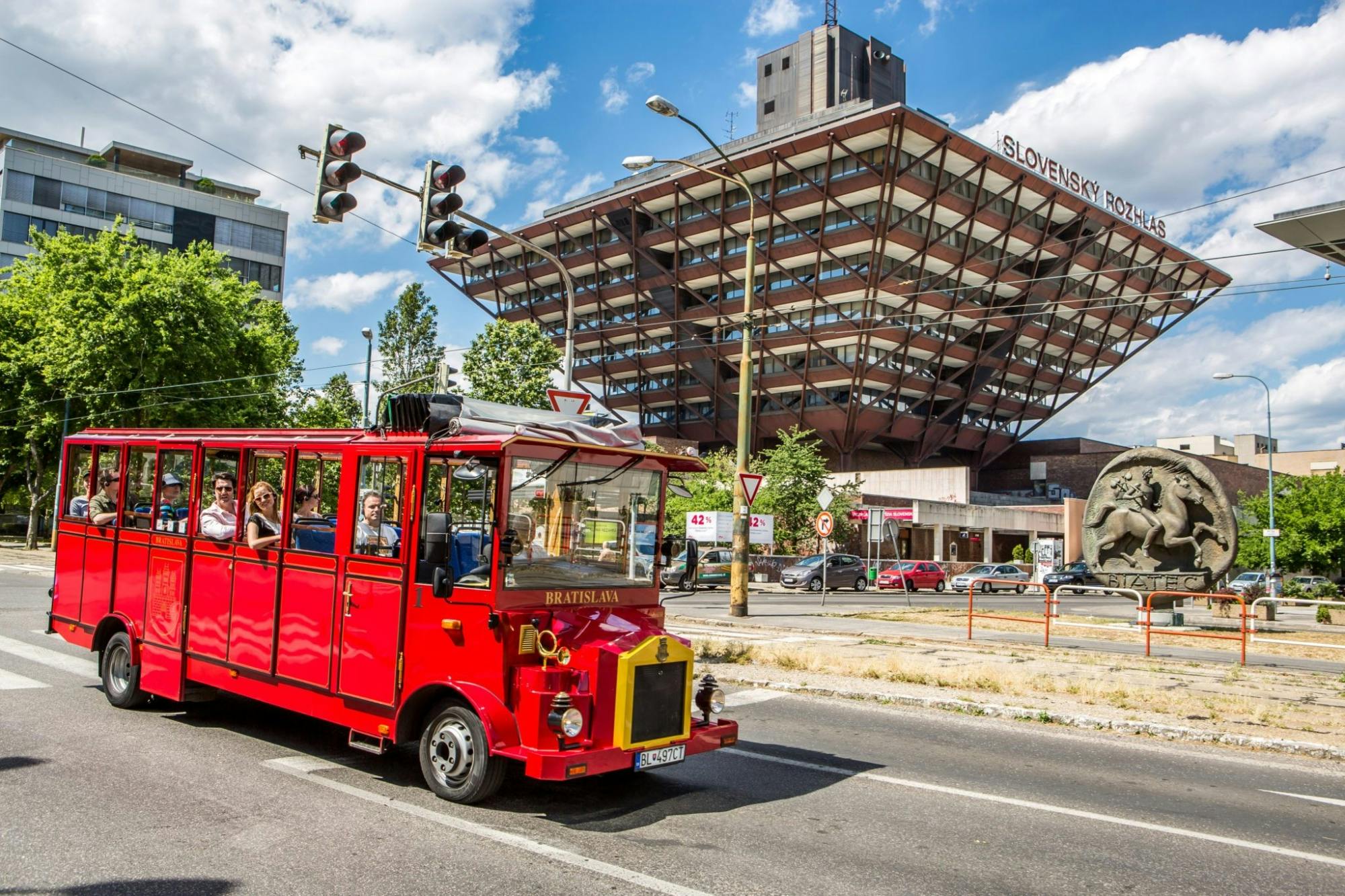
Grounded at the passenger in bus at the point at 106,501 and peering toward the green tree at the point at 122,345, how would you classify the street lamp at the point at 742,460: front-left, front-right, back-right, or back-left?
front-right

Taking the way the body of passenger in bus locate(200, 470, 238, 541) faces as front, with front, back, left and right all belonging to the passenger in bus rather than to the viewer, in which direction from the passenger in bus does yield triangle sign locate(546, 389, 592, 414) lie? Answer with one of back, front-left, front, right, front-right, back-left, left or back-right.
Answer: left

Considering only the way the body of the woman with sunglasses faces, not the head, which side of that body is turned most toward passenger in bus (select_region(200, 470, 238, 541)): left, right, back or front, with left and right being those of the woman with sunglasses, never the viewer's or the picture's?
back

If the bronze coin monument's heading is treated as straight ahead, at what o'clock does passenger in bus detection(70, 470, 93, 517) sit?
The passenger in bus is roughly at 1 o'clock from the bronze coin monument.

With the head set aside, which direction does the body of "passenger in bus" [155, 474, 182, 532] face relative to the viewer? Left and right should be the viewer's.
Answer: facing the viewer and to the right of the viewer

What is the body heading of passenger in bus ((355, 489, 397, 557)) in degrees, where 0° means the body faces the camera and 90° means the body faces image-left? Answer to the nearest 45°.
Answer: approximately 315°

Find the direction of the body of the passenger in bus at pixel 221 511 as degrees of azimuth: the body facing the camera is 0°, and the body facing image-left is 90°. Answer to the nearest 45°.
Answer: approximately 315°

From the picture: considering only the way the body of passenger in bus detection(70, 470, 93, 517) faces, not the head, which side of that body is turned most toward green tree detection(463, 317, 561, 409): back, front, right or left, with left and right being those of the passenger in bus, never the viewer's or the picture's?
left

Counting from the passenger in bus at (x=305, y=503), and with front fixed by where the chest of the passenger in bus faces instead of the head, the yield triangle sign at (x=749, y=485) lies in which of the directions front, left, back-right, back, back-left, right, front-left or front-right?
front-left

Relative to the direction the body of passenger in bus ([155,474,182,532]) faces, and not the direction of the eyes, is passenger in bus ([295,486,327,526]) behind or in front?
in front

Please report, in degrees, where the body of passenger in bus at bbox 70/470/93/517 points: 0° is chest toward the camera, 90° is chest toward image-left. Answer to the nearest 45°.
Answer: approximately 315°

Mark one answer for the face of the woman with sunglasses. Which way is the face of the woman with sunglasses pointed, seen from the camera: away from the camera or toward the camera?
toward the camera

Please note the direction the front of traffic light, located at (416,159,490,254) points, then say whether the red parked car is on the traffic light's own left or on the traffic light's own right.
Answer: on the traffic light's own left

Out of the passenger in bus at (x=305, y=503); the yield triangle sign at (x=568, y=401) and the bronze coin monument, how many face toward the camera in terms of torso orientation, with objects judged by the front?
2

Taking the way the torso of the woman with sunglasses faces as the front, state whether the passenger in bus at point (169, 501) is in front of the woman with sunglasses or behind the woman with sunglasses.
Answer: behind

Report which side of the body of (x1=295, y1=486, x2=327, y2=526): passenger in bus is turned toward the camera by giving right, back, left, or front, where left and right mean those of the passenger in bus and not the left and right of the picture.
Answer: right

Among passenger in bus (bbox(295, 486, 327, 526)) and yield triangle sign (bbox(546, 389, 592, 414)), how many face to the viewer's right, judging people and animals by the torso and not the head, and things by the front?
1

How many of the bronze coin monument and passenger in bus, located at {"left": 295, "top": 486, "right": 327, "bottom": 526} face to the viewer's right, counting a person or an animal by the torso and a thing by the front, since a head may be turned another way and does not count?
1

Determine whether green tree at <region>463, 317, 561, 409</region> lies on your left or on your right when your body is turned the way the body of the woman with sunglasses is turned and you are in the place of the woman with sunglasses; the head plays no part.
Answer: on your left
